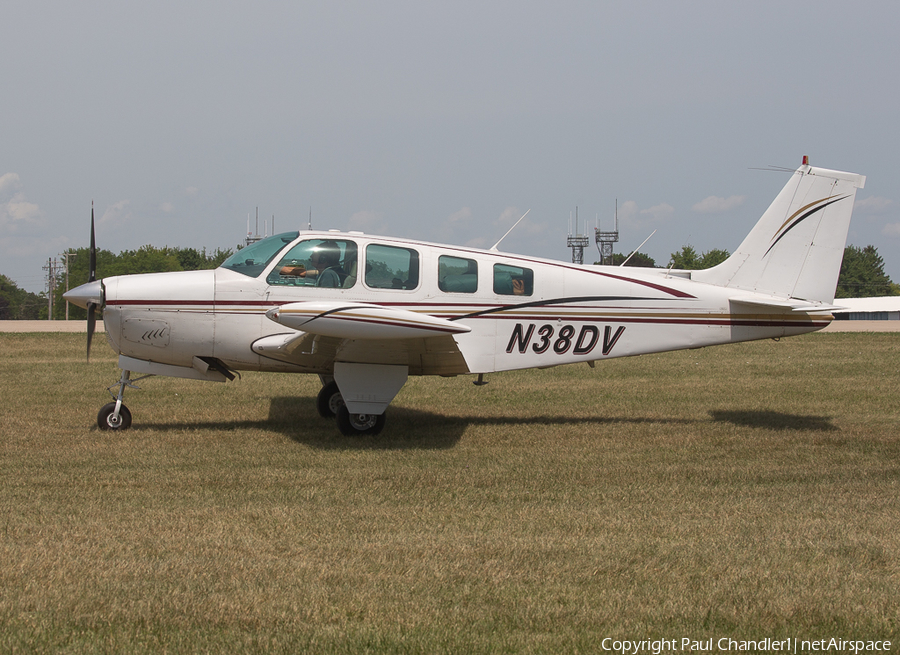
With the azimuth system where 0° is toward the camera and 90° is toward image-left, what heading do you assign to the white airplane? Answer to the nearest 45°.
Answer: approximately 90°
